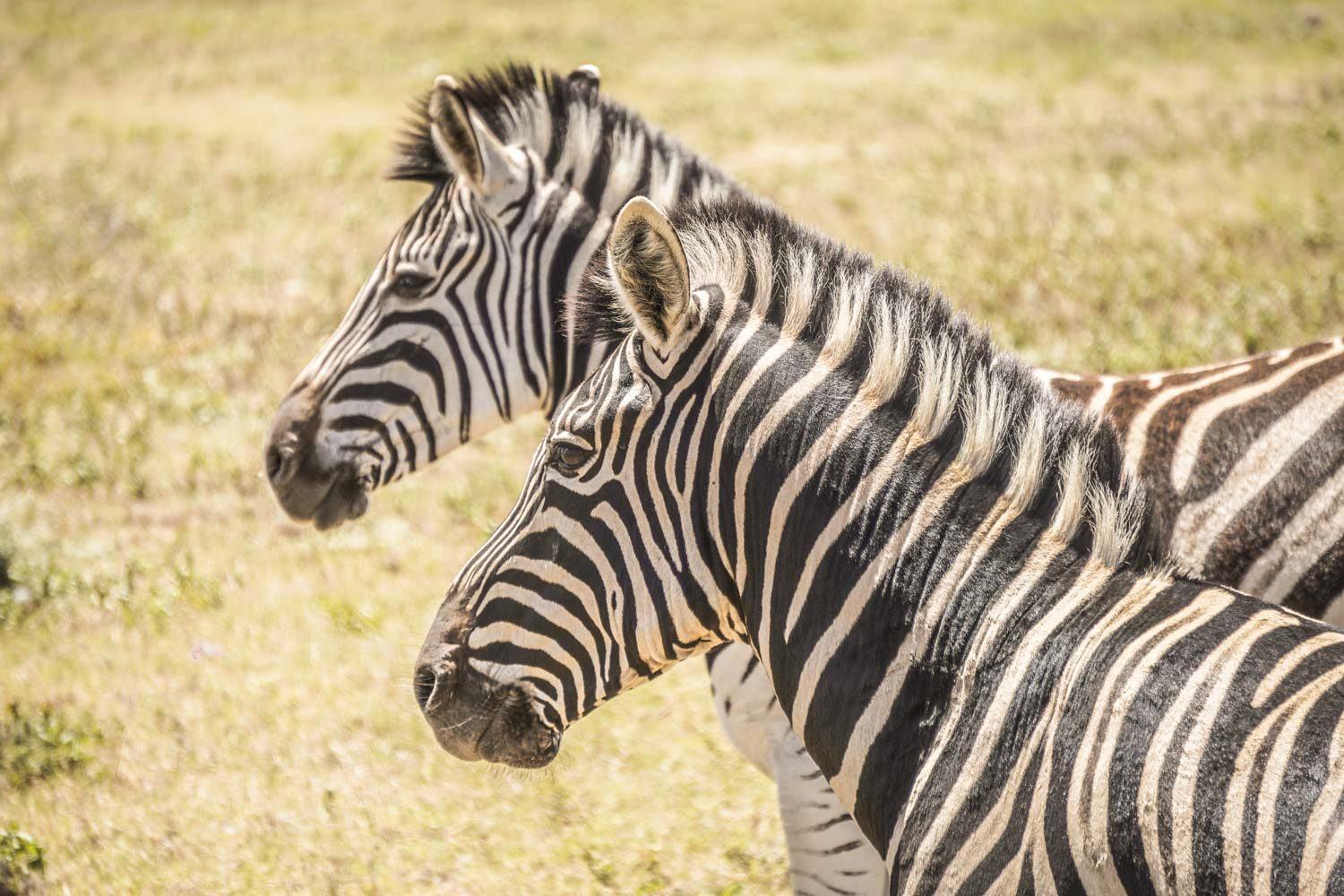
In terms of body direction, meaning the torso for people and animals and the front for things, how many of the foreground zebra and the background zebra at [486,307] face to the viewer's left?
2

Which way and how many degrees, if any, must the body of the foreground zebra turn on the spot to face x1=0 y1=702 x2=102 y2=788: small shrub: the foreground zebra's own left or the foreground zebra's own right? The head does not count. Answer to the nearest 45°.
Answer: approximately 45° to the foreground zebra's own right

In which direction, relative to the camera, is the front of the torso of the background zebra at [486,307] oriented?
to the viewer's left

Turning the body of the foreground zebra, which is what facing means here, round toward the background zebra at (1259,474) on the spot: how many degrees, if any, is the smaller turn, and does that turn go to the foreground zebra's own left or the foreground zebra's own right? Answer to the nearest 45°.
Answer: approximately 135° to the foreground zebra's own right

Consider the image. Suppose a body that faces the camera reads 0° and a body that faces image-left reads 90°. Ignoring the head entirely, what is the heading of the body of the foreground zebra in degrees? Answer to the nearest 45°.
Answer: approximately 90°

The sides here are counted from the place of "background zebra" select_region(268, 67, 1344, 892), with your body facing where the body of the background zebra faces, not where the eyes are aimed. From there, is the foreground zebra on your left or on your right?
on your left

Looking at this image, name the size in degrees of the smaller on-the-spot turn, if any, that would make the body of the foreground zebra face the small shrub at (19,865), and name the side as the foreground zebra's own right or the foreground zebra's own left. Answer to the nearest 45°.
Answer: approximately 45° to the foreground zebra's own right

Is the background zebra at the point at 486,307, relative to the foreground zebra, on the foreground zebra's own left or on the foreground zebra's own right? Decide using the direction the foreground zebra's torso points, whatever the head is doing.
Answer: on the foreground zebra's own right
